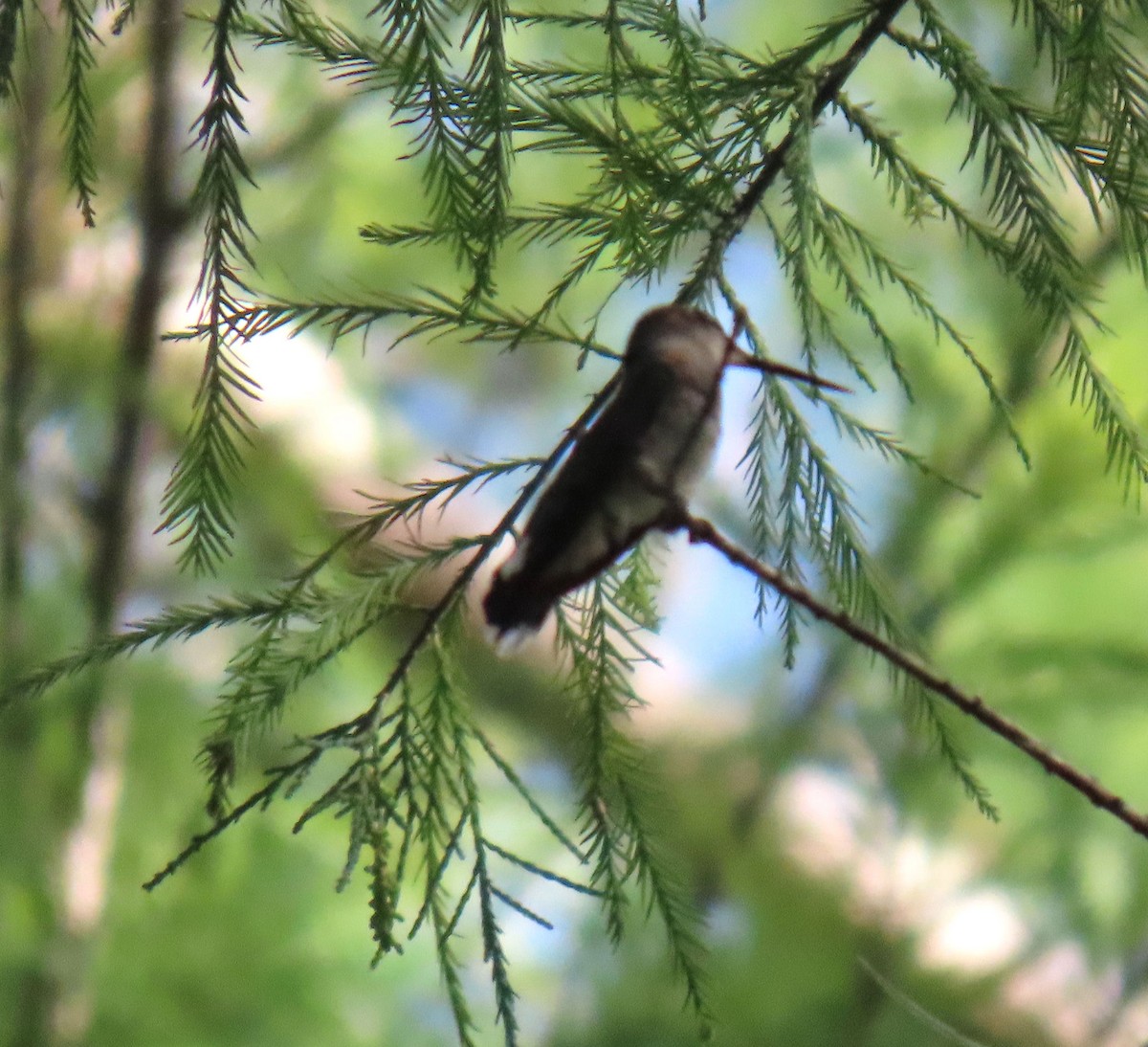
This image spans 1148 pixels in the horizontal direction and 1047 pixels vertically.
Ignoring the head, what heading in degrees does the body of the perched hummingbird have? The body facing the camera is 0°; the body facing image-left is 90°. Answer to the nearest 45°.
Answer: approximately 270°
